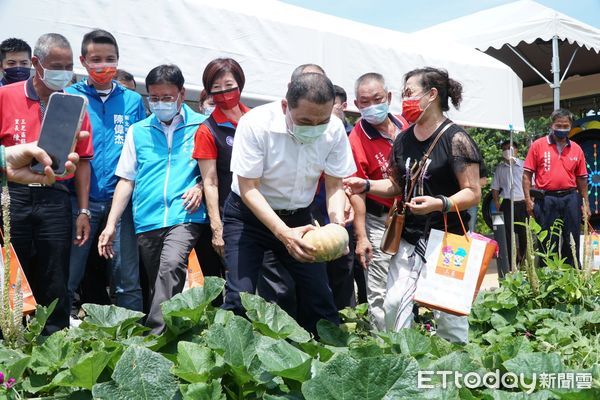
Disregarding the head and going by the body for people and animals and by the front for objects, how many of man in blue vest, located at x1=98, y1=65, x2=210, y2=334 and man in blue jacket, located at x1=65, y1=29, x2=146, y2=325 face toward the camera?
2

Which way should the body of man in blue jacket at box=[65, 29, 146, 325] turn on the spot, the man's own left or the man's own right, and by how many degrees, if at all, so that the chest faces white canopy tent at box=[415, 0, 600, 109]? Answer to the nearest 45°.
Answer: approximately 135° to the man's own left

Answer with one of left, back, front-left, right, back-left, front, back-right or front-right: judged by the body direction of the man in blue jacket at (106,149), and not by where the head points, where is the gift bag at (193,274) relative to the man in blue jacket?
front-left

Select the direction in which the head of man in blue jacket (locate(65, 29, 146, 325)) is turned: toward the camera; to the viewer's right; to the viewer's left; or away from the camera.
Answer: toward the camera

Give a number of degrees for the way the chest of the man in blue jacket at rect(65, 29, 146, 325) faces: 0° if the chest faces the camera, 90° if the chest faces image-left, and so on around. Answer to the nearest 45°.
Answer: approximately 0°

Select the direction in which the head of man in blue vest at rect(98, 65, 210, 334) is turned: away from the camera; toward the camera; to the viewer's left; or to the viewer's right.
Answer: toward the camera

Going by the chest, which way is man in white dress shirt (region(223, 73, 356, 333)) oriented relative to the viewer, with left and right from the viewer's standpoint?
facing the viewer and to the right of the viewer

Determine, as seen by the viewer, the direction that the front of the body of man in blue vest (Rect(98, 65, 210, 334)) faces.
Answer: toward the camera

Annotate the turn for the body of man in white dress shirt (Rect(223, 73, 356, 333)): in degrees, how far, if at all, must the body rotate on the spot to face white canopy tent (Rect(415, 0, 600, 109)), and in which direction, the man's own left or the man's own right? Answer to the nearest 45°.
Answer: approximately 90° to the man's own left
